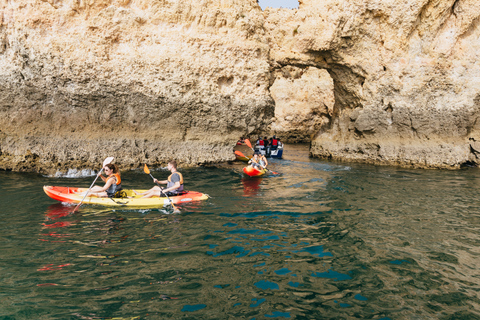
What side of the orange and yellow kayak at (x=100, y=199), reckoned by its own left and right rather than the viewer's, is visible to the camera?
left

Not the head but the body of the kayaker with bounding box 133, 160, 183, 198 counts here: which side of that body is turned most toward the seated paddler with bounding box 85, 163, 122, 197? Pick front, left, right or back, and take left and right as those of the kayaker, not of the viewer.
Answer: front

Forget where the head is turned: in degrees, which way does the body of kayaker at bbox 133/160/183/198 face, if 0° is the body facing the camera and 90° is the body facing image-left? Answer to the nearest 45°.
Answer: approximately 90°

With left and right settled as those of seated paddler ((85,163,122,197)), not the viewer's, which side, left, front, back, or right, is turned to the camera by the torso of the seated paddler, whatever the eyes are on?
left

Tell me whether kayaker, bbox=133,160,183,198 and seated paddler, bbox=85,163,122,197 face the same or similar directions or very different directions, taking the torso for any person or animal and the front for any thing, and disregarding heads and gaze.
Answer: same or similar directions
